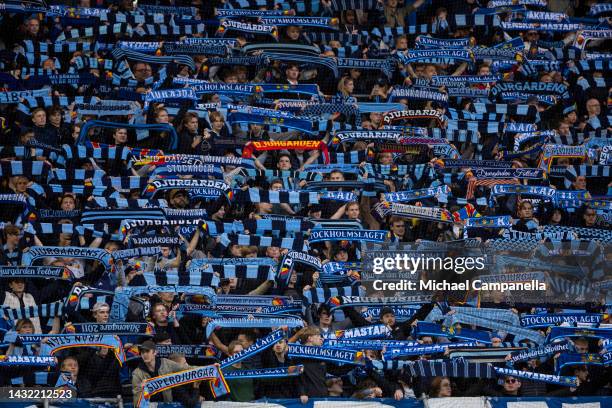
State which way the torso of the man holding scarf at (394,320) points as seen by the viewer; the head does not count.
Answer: toward the camera

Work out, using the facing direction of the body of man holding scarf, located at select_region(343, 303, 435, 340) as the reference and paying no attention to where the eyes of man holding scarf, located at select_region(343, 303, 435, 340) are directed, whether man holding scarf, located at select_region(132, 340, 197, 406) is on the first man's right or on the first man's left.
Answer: on the first man's right
